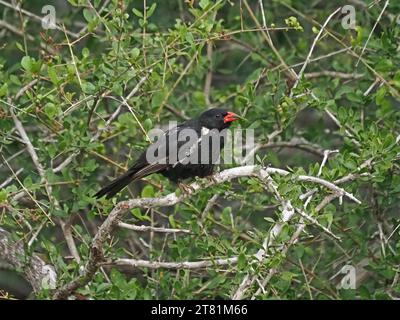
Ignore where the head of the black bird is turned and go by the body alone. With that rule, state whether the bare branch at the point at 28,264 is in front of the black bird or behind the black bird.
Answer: behind

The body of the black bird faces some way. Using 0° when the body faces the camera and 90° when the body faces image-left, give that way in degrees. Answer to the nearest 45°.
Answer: approximately 270°

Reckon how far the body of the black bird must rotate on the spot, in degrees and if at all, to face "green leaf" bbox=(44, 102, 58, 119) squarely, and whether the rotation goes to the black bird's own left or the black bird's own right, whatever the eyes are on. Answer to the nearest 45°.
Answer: approximately 135° to the black bird's own right

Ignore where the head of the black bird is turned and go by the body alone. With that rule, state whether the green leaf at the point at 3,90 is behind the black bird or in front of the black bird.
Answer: behind

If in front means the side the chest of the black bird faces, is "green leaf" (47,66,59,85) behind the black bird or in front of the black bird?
behind
